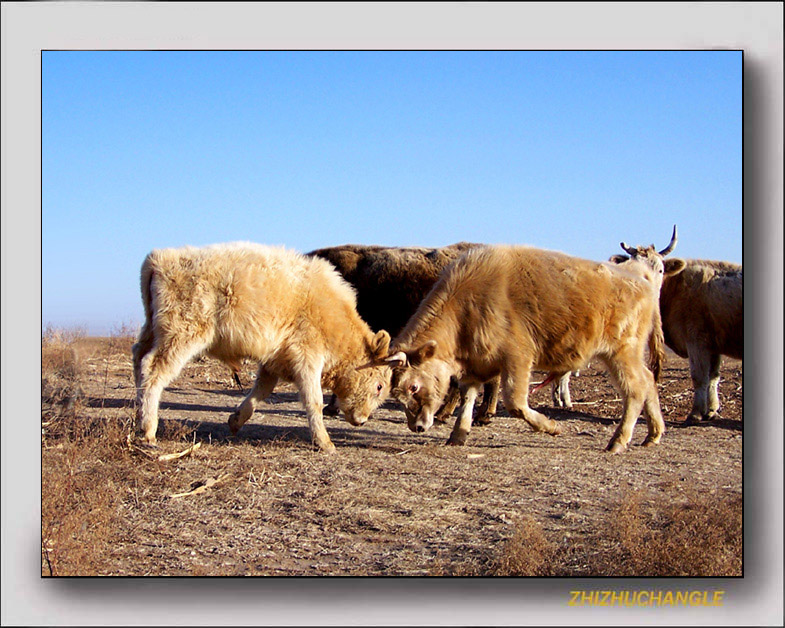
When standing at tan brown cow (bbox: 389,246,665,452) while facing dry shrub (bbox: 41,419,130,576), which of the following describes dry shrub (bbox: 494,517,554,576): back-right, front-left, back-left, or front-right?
front-left

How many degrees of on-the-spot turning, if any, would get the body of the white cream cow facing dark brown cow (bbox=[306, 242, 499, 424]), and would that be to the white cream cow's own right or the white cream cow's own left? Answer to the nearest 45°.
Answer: approximately 45° to the white cream cow's own left

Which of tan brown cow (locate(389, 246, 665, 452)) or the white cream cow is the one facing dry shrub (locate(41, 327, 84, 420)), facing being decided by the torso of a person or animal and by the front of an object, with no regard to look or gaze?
the tan brown cow

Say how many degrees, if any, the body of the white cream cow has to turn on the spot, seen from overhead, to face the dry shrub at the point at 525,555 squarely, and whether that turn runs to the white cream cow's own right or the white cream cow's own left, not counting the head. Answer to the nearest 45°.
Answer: approximately 45° to the white cream cow's own right

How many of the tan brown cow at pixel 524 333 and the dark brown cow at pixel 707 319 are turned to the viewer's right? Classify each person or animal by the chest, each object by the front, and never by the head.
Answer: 0

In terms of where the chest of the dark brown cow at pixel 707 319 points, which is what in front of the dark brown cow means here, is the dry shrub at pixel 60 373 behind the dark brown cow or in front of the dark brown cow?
in front

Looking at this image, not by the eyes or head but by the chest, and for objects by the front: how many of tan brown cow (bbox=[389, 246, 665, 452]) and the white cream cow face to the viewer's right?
1

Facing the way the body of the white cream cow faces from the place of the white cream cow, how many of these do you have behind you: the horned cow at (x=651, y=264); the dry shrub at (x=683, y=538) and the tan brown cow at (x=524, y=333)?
0

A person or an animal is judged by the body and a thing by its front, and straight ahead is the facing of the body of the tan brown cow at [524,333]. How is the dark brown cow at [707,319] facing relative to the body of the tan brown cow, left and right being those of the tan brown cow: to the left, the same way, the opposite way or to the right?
the same way

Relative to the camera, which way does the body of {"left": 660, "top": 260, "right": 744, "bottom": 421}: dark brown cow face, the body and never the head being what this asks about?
to the viewer's left

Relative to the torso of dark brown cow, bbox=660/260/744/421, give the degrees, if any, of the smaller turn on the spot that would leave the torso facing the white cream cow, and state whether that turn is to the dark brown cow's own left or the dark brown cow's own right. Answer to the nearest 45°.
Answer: approximately 45° to the dark brown cow's own left

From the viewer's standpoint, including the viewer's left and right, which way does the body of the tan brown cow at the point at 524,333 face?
facing to the left of the viewer

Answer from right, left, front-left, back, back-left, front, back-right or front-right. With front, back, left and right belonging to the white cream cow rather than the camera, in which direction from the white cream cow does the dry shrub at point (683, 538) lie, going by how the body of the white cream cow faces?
front-right

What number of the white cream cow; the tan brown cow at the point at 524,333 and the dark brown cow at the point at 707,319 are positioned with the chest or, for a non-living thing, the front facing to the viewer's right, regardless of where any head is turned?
1

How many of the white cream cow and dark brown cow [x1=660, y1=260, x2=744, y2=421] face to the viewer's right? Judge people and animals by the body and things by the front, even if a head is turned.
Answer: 1
